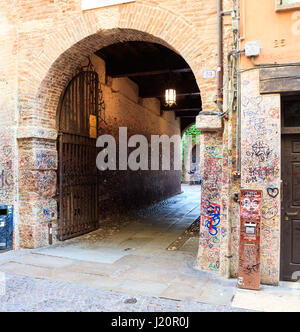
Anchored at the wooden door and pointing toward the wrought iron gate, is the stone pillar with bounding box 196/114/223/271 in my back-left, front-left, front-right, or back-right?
front-left

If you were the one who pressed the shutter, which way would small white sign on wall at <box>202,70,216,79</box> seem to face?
facing the viewer
